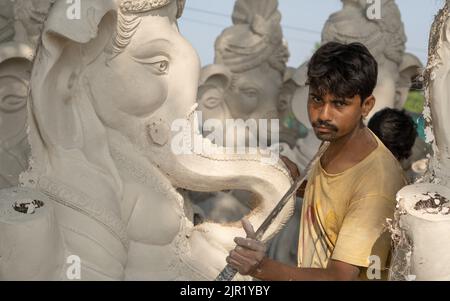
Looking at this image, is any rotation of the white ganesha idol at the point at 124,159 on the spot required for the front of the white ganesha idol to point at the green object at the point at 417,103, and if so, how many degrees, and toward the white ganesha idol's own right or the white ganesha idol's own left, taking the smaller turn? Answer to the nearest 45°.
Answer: approximately 45° to the white ganesha idol's own left

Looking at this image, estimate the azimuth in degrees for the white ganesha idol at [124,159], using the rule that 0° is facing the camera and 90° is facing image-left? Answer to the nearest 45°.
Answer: approximately 270°

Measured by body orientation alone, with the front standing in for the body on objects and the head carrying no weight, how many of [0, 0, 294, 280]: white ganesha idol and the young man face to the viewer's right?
1

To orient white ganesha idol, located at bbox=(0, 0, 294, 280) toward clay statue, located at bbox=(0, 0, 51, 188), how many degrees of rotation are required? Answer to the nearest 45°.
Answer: approximately 135° to its left

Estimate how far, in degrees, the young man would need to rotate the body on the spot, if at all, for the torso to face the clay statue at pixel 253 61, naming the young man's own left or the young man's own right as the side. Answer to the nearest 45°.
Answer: approximately 135° to the young man's own right

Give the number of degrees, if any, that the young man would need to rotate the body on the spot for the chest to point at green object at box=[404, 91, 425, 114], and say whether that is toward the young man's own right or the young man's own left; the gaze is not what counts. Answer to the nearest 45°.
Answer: approximately 135° to the young man's own right

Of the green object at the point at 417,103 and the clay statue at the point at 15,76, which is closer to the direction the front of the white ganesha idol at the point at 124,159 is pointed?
the green object
